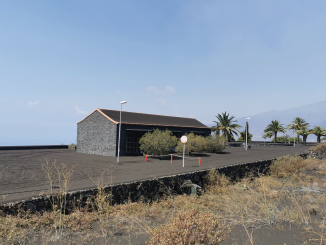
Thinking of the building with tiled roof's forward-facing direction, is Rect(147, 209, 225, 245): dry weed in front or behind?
in front

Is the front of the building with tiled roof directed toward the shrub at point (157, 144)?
yes

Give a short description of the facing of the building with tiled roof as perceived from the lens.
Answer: facing the viewer and to the right of the viewer

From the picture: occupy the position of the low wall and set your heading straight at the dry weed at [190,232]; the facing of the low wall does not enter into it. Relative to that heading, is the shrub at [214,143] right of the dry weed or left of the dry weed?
left

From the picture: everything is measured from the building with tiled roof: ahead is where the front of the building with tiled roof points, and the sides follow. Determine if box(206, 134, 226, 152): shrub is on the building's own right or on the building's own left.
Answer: on the building's own left

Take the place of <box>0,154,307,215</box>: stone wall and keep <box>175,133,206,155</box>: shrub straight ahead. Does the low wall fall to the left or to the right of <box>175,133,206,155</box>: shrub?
left

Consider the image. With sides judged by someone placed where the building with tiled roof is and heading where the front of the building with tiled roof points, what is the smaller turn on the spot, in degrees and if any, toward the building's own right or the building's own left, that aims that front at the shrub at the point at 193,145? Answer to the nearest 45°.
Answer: approximately 45° to the building's own left

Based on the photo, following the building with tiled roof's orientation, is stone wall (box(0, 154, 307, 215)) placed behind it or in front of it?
in front

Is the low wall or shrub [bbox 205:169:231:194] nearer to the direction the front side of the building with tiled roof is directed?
the shrub

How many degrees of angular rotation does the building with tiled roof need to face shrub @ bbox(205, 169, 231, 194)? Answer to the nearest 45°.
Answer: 0° — it already faces it
